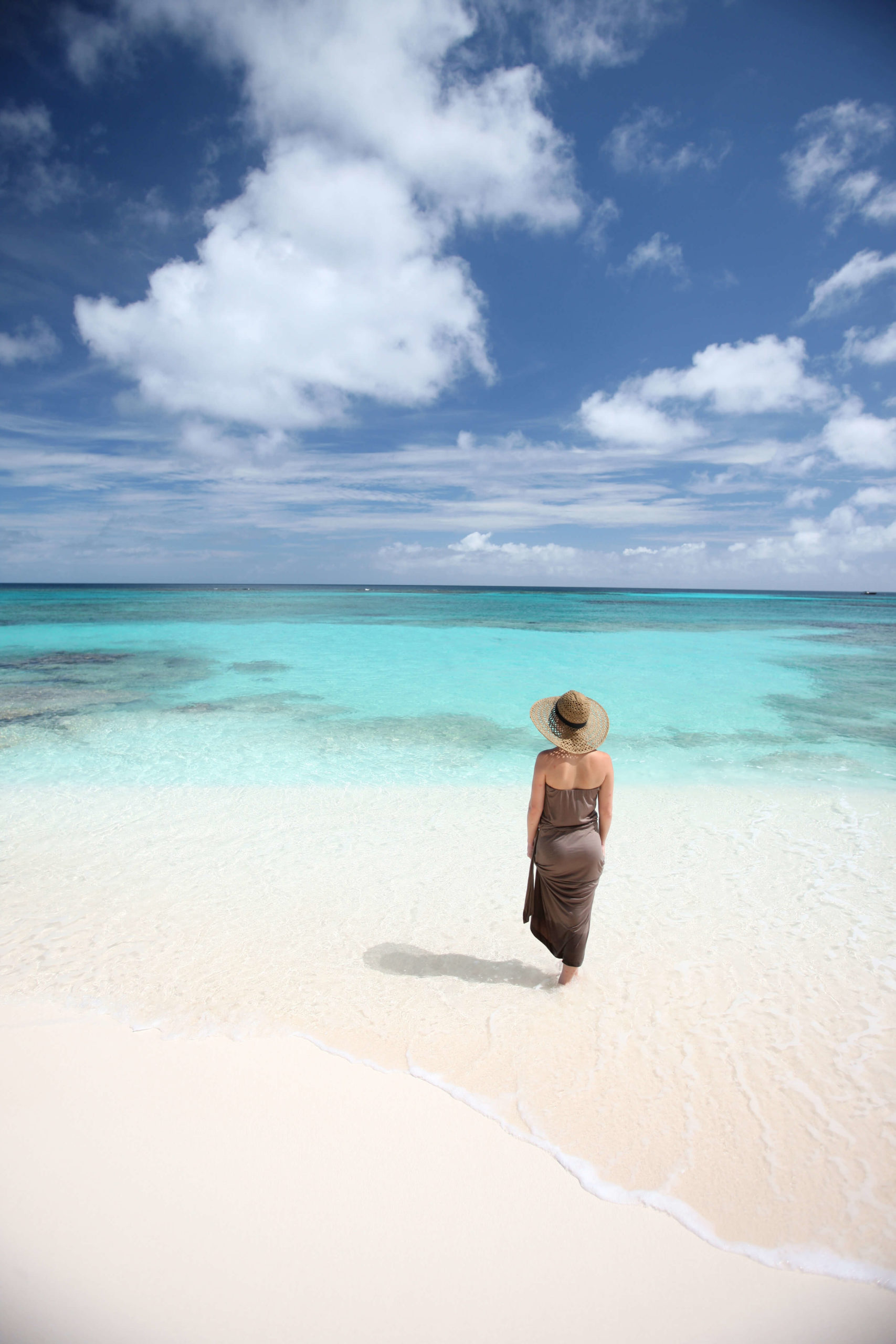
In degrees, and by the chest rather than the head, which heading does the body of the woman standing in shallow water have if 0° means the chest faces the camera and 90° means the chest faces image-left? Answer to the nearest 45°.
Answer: approximately 180°

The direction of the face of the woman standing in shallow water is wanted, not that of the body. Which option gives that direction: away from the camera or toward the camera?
away from the camera
